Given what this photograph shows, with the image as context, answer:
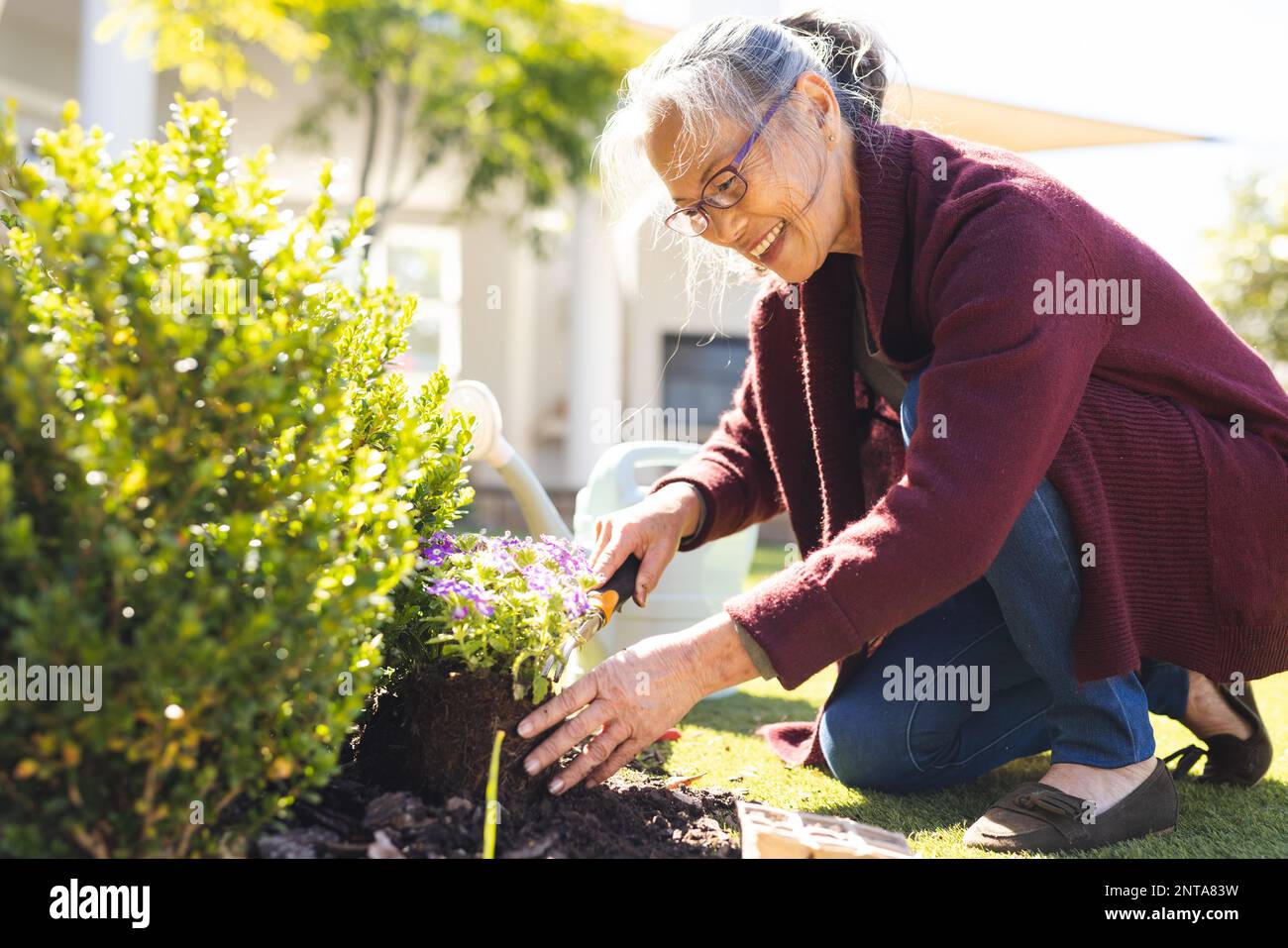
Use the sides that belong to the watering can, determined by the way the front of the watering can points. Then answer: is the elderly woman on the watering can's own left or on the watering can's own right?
on the watering can's own left

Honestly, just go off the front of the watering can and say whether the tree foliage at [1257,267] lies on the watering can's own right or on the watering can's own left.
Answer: on the watering can's own right

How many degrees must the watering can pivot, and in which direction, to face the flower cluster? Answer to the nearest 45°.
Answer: approximately 90° to its left

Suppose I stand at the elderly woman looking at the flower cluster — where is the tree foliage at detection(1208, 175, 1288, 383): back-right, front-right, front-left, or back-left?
back-right

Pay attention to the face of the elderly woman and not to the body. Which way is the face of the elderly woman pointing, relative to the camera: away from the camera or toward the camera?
toward the camera

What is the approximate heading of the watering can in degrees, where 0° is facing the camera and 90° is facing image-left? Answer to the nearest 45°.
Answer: approximately 90°

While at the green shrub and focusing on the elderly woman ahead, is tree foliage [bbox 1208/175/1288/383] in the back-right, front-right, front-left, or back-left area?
front-left
